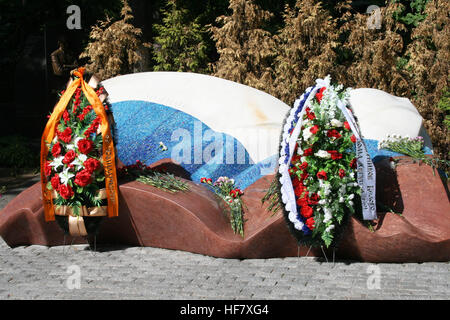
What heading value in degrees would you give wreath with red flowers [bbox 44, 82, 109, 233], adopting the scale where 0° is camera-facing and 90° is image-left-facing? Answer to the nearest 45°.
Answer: approximately 0°

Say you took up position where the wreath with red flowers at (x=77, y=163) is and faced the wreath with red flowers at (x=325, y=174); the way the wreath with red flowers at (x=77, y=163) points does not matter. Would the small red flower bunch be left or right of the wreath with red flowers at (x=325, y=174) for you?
left

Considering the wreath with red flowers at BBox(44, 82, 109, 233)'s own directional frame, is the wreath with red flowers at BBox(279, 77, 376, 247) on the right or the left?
on its left

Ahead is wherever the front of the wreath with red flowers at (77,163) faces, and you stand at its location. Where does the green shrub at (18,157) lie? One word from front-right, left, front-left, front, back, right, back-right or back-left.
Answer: back

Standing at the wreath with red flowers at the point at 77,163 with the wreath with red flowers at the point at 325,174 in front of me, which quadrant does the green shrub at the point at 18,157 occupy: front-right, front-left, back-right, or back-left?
back-left

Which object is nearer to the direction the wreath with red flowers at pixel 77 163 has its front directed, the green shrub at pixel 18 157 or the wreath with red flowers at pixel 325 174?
the wreath with red flowers

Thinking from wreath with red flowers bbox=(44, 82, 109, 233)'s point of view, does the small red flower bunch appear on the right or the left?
on its left
